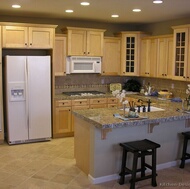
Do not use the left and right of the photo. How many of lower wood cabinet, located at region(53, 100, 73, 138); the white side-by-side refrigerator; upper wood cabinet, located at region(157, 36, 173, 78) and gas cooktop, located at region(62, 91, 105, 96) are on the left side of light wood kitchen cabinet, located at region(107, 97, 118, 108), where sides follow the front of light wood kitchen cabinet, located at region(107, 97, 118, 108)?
1

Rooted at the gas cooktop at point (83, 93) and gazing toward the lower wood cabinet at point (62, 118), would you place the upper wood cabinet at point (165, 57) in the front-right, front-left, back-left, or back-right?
back-left

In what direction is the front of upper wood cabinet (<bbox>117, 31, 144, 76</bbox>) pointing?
toward the camera

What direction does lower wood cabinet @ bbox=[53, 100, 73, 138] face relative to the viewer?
toward the camera

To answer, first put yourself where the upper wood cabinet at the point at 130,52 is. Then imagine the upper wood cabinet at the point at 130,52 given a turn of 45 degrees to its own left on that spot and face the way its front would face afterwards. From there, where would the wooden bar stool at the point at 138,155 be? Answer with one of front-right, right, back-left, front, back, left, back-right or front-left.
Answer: front-right

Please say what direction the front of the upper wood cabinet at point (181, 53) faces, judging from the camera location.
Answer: facing the viewer and to the left of the viewer

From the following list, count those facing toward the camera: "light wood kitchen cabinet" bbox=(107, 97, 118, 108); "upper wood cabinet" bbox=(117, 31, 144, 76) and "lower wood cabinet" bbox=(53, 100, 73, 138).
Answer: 3

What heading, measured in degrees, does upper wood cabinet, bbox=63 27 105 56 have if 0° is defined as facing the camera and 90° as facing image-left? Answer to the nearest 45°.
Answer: approximately 0°

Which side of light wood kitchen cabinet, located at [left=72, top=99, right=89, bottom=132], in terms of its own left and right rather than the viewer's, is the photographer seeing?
front

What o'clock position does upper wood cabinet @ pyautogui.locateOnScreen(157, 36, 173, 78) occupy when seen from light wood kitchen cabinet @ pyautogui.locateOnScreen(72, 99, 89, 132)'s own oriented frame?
The upper wood cabinet is roughly at 9 o'clock from the light wood kitchen cabinet.

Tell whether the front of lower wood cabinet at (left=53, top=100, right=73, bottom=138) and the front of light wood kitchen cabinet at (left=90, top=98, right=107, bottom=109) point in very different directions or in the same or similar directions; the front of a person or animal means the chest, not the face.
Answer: same or similar directions
